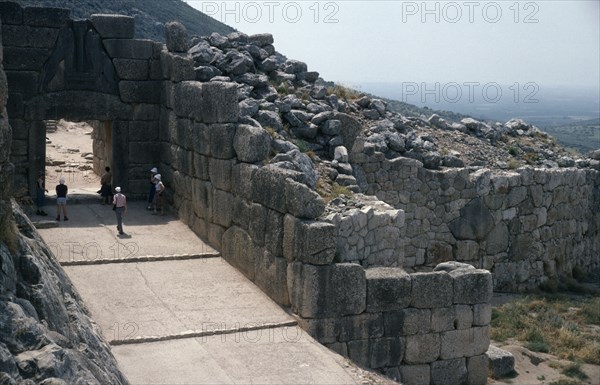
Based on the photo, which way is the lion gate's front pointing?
toward the camera

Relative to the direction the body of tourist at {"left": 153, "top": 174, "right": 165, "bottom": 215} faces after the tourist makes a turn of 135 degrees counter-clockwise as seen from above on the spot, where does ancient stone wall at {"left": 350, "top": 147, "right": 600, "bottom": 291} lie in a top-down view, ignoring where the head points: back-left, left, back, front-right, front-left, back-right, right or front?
front-left

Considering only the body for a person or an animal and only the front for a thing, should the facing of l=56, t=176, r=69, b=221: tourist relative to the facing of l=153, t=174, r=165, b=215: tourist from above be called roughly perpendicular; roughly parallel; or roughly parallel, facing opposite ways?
roughly perpendicular

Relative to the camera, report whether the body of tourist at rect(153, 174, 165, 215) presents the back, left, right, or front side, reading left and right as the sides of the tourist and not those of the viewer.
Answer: left

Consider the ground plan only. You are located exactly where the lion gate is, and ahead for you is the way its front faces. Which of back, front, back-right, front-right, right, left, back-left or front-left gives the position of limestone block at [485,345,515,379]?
front-left

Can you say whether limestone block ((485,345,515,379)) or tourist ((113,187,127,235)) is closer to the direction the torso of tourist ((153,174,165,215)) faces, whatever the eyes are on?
the tourist
